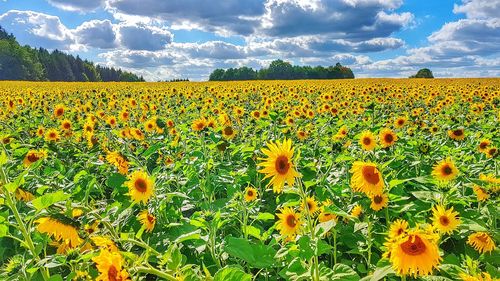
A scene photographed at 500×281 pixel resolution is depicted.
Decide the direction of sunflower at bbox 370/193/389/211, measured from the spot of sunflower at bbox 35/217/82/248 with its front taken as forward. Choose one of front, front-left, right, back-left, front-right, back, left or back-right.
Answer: back-left

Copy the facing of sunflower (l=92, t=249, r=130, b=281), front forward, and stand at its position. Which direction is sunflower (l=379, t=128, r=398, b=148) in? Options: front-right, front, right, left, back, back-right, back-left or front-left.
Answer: back-left

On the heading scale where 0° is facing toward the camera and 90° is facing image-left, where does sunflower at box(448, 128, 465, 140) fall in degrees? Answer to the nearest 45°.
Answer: approximately 0°

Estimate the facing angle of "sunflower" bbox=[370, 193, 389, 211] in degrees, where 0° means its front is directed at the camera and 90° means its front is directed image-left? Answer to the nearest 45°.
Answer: approximately 0°

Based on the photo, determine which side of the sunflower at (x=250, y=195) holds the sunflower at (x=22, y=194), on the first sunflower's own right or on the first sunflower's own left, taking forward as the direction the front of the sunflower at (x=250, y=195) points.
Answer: on the first sunflower's own right

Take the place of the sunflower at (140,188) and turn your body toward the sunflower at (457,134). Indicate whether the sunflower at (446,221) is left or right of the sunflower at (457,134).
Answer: right

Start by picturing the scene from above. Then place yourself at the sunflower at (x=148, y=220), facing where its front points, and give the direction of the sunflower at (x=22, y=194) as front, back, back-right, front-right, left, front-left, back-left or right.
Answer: back-right

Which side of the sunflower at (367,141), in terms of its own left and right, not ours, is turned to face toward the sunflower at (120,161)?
right
